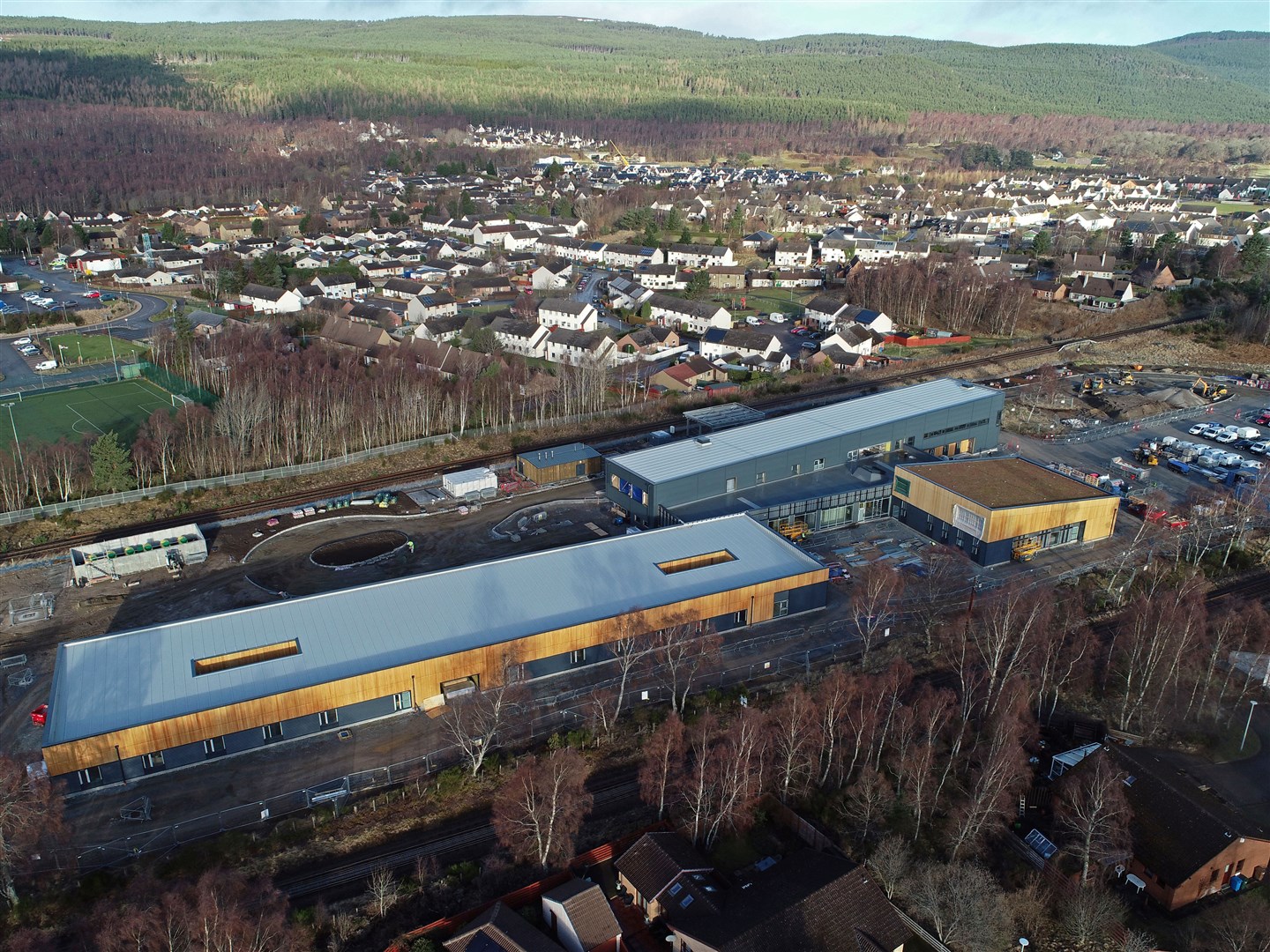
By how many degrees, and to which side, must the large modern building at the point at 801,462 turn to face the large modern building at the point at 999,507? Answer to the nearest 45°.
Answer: approximately 45° to its left

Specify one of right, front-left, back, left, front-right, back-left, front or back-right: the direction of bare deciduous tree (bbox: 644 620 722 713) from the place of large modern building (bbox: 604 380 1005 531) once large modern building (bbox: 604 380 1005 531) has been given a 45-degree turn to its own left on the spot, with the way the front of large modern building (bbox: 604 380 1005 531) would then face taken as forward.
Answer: right

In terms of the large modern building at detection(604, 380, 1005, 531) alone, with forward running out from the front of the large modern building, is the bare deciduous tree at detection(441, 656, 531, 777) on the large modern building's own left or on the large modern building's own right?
on the large modern building's own right

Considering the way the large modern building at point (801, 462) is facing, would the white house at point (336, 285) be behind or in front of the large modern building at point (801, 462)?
behind

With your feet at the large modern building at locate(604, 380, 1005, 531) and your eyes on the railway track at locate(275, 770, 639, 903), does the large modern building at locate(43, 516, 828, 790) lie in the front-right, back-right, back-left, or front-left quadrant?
front-right

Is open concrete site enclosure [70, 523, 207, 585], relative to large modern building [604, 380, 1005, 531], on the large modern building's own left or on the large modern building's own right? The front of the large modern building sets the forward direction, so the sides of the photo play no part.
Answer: on the large modern building's own right

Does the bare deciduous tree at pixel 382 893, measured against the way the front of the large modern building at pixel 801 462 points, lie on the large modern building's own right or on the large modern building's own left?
on the large modern building's own right

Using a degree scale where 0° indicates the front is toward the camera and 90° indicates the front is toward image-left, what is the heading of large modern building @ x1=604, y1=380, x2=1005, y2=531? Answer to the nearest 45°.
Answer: approximately 315°

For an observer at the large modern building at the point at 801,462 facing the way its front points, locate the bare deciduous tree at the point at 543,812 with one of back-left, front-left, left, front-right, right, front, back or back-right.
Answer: front-right

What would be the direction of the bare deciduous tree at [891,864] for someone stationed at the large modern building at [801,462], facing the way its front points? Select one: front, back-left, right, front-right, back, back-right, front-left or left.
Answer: front-right

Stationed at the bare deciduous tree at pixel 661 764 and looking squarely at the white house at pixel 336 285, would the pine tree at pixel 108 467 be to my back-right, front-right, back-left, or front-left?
front-left

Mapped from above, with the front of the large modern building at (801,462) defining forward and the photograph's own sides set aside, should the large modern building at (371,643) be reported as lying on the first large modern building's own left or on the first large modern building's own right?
on the first large modern building's own right

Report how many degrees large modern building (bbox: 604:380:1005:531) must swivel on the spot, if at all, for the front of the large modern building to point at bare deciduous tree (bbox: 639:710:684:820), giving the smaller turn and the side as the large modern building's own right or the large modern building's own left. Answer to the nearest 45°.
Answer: approximately 45° to the large modern building's own right

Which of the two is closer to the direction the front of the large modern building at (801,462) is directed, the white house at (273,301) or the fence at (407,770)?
the fence

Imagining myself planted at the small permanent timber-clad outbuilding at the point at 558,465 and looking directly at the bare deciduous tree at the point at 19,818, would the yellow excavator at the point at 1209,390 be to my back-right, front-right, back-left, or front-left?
back-left

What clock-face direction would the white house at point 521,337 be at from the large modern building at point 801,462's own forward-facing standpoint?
The white house is roughly at 6 o'clock from the large modern building.

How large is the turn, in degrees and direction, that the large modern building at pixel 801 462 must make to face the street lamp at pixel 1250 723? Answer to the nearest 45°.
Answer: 0° — it already faces it

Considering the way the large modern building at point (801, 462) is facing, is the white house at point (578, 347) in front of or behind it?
behind
